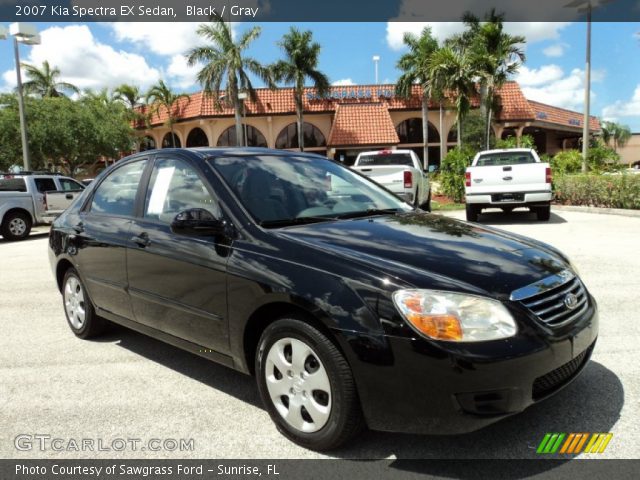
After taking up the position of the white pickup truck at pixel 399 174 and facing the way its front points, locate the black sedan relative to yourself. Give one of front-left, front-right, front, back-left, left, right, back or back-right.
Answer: back-right

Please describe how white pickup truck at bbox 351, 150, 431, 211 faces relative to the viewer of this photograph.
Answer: facing away from the viewer and to the right of the viewer

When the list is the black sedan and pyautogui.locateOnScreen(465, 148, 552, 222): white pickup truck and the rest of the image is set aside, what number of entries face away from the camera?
1

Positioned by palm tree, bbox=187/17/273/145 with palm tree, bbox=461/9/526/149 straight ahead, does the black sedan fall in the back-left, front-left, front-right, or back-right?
front-right

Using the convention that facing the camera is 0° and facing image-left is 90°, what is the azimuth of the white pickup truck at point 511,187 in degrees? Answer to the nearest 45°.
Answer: approximately 180°

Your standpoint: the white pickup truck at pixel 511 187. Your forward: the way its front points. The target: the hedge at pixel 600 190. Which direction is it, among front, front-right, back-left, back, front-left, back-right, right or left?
front-right

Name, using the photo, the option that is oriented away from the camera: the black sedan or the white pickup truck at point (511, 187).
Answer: the white pickup truck

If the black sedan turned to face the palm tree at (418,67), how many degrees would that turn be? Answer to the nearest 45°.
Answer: approximately 135° to its left

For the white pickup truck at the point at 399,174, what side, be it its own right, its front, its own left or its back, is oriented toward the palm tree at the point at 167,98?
left

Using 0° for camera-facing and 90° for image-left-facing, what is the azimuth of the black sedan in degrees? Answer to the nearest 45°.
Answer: approximately 315°

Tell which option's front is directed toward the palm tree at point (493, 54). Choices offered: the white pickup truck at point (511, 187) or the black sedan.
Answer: the white pickup truck

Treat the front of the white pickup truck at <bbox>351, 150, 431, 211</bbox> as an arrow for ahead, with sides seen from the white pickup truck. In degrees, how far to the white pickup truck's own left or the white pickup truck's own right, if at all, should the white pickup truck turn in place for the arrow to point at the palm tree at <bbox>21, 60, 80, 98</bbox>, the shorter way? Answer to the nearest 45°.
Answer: approximately 90° to the white pickup truck's own left

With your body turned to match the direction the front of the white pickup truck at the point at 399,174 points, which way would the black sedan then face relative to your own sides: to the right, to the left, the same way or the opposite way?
to the right
